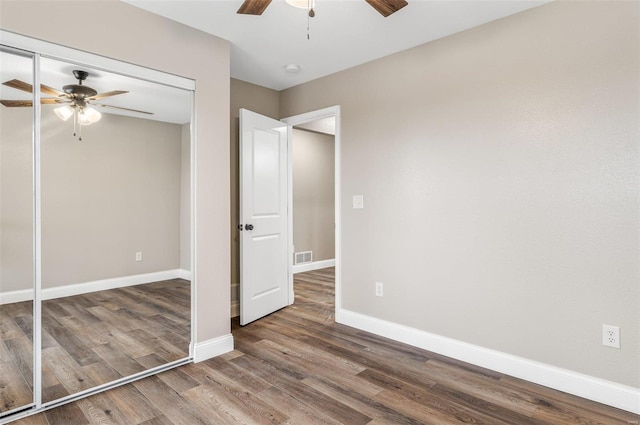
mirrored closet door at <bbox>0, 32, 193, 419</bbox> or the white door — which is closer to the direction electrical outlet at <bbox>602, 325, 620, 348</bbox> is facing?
the mirrored closet door

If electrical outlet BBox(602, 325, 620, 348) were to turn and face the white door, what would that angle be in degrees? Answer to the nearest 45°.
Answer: approximately 90° to its right

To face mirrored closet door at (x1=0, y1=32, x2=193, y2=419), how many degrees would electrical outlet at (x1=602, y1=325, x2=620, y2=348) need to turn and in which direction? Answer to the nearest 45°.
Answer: approximately 45° to its right
